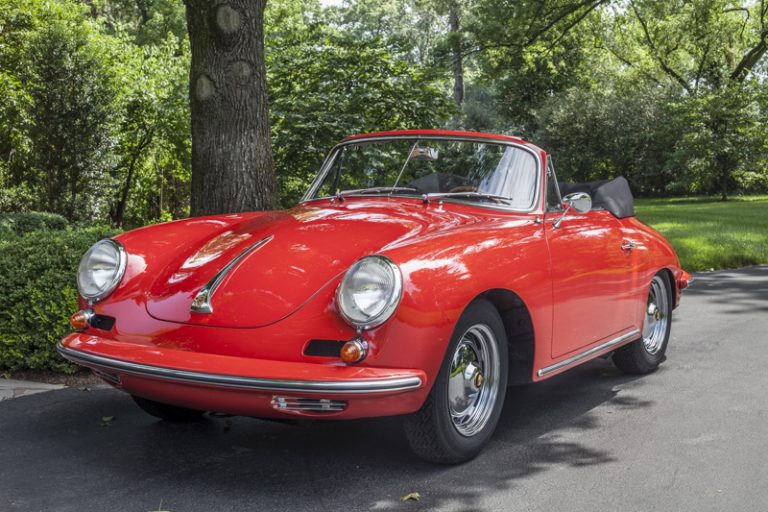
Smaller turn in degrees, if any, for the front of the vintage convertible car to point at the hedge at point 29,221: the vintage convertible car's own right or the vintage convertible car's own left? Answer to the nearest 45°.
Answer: approximately 90° to the vintage convertible car's own right

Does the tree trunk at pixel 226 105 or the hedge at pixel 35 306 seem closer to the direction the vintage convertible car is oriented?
the hedge

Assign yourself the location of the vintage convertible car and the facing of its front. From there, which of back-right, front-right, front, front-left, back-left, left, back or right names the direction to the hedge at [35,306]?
right

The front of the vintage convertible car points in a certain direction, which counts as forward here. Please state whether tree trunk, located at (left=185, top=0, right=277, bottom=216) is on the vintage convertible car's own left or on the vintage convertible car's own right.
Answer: on the vintage convertible car's own right
